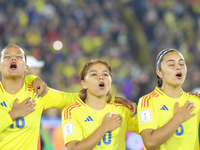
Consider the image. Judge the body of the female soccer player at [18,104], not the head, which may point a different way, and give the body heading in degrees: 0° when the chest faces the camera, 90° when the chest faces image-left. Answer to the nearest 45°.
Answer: approximately 0°

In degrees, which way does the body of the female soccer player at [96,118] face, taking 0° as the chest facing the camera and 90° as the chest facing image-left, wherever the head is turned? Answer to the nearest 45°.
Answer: approximately 315°

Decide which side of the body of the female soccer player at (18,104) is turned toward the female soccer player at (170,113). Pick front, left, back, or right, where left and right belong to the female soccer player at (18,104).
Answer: left

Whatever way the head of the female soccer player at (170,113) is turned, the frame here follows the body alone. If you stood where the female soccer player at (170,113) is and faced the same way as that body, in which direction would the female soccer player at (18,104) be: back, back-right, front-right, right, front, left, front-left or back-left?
back-right

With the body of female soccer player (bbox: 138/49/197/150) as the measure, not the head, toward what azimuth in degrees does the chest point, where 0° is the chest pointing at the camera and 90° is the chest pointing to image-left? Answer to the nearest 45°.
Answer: approximately 315°
